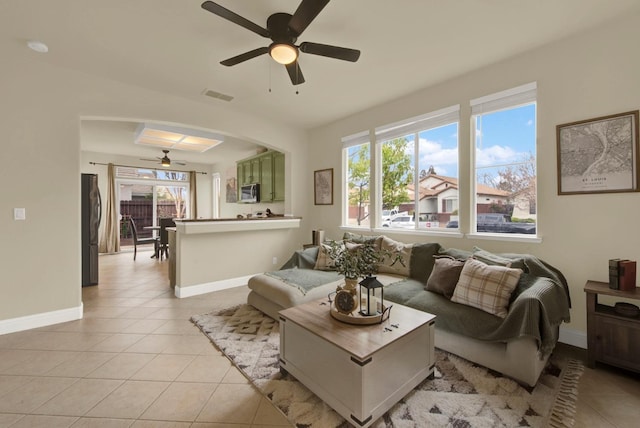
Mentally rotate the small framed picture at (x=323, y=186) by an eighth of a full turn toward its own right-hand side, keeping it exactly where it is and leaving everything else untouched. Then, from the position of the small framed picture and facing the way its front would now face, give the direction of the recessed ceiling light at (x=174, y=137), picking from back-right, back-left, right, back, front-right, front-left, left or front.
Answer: front

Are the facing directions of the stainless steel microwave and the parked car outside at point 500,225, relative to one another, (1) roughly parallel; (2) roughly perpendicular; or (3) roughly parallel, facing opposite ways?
roughly perpendicular

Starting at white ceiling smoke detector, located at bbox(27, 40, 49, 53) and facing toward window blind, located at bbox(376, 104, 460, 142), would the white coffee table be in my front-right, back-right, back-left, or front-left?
front-right

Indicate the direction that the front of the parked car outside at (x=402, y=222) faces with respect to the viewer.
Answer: facing to the left of the viewer

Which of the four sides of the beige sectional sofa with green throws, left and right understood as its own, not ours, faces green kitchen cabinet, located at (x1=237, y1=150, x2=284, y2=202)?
right

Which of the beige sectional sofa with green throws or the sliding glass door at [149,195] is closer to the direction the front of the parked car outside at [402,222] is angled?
the sliding glass door

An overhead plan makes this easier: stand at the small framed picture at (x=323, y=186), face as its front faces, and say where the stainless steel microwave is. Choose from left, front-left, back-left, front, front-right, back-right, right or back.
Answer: right

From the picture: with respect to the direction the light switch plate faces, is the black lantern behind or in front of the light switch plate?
in front

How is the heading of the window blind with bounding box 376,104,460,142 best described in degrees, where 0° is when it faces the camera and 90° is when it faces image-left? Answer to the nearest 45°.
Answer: approximately 45°

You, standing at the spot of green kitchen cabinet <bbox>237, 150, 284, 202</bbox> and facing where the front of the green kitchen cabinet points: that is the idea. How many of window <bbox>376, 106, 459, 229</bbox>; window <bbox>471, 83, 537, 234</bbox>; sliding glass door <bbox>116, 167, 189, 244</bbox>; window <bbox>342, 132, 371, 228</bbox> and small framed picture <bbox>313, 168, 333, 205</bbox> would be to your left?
4

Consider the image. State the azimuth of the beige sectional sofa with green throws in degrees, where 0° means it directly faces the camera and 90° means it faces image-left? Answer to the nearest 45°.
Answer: approximately 45°

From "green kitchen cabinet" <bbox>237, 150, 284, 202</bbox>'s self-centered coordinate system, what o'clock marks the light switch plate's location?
The light switch plate is roughly at 12 o'clock from the green kitchen cabinet.

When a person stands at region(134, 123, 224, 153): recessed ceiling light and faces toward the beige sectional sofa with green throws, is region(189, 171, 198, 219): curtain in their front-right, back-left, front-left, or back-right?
back-left

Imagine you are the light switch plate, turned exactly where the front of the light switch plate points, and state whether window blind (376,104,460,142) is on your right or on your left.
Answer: on your left

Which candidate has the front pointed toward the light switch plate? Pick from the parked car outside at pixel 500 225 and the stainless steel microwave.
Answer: the stainless steel microwave

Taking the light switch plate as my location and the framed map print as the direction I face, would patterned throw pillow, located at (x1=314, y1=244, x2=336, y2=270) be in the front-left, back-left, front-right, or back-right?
front-left
